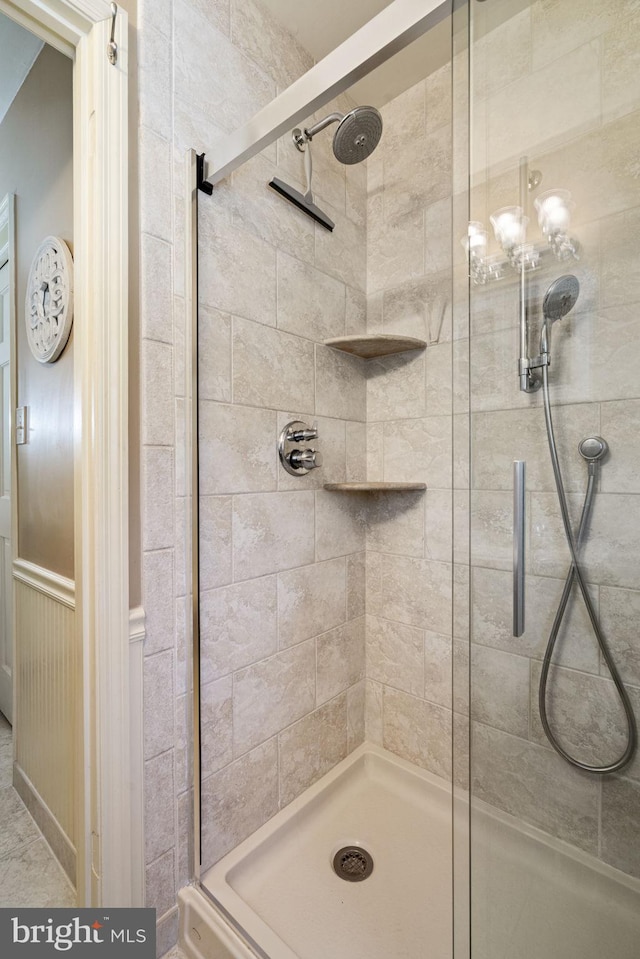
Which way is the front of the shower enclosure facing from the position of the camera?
facing the viewer and to the left of the viewer

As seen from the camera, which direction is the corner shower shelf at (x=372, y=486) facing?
toward the camera

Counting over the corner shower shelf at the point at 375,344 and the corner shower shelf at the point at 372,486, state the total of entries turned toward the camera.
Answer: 2

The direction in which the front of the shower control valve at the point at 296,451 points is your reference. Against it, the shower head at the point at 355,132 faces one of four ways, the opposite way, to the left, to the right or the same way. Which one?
the same way

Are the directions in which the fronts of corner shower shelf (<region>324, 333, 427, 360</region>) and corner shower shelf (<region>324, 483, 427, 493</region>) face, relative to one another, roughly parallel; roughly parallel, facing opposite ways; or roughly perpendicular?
roughly parallel

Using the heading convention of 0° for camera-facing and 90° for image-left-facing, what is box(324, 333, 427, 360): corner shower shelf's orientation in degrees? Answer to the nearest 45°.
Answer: approximately 0°

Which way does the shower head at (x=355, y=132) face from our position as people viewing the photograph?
facing the viewer and to the right of the viewer

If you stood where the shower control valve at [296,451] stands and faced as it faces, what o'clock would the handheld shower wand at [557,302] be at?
The handheld shower wand is roughly at 12 o'clock from the shower control valve.

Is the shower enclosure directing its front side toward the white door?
no

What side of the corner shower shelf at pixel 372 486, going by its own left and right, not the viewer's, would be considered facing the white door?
right
